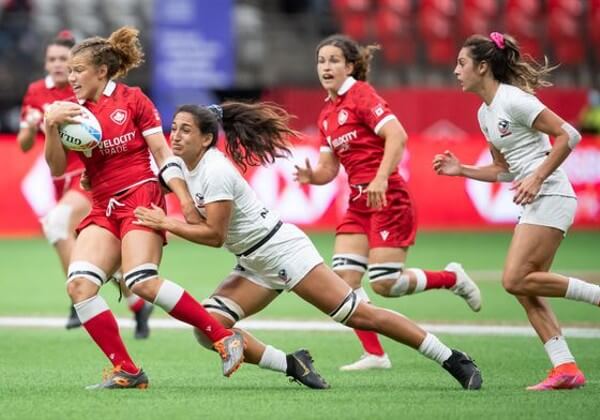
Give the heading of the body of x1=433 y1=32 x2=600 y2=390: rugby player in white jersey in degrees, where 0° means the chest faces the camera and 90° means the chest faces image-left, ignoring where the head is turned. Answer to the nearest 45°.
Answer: approximately 90°

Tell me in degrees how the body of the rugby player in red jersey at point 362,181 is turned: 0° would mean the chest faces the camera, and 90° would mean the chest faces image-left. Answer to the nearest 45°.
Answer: approximately 45°

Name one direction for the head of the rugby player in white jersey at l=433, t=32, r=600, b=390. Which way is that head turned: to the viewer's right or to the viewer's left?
to the viewer's left

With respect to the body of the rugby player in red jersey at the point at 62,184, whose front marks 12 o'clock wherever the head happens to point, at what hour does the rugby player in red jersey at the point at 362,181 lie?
the rugby player in red jersey at the point at 362,181 is roughly at 9 o'clock from the rugby player in red jersey at the point at 62,184.

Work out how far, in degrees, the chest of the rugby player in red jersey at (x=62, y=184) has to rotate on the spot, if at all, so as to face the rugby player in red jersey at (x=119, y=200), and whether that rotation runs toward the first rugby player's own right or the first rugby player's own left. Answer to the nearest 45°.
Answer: approximately 45° to the first rugby player's own left

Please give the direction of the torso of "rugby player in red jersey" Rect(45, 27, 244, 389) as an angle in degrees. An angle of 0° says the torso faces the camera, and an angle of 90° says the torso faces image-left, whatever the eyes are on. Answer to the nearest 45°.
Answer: approximately 45°
